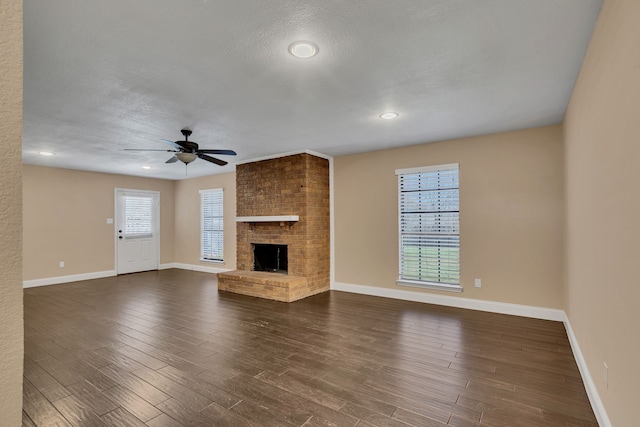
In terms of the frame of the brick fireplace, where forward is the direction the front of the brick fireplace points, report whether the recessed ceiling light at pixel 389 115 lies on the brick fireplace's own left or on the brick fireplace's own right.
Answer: on the brick fireplace's own left

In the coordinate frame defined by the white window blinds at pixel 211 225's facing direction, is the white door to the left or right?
on its right

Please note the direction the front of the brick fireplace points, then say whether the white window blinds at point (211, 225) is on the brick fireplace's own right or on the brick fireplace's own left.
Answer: on the brick fireplace's own right

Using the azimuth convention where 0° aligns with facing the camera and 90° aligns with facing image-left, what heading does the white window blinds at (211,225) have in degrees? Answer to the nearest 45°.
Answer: approximately 45°

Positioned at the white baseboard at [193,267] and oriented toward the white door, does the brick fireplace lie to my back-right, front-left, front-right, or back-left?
back-left

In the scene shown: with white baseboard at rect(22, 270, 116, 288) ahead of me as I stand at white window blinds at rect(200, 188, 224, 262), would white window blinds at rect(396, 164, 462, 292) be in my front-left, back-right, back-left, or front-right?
back-left

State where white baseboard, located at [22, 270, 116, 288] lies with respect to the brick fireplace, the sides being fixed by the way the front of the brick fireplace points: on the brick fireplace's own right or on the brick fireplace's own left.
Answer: on the brick fireplace's own right

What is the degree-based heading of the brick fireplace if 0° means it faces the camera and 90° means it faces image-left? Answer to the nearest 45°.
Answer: approximately 45°

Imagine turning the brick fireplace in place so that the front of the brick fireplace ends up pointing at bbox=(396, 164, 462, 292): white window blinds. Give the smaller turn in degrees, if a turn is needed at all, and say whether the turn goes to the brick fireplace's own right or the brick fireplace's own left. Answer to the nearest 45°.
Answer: approximately 90° to the brick fireplace's own left

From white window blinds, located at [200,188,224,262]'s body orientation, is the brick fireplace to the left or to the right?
on its left
